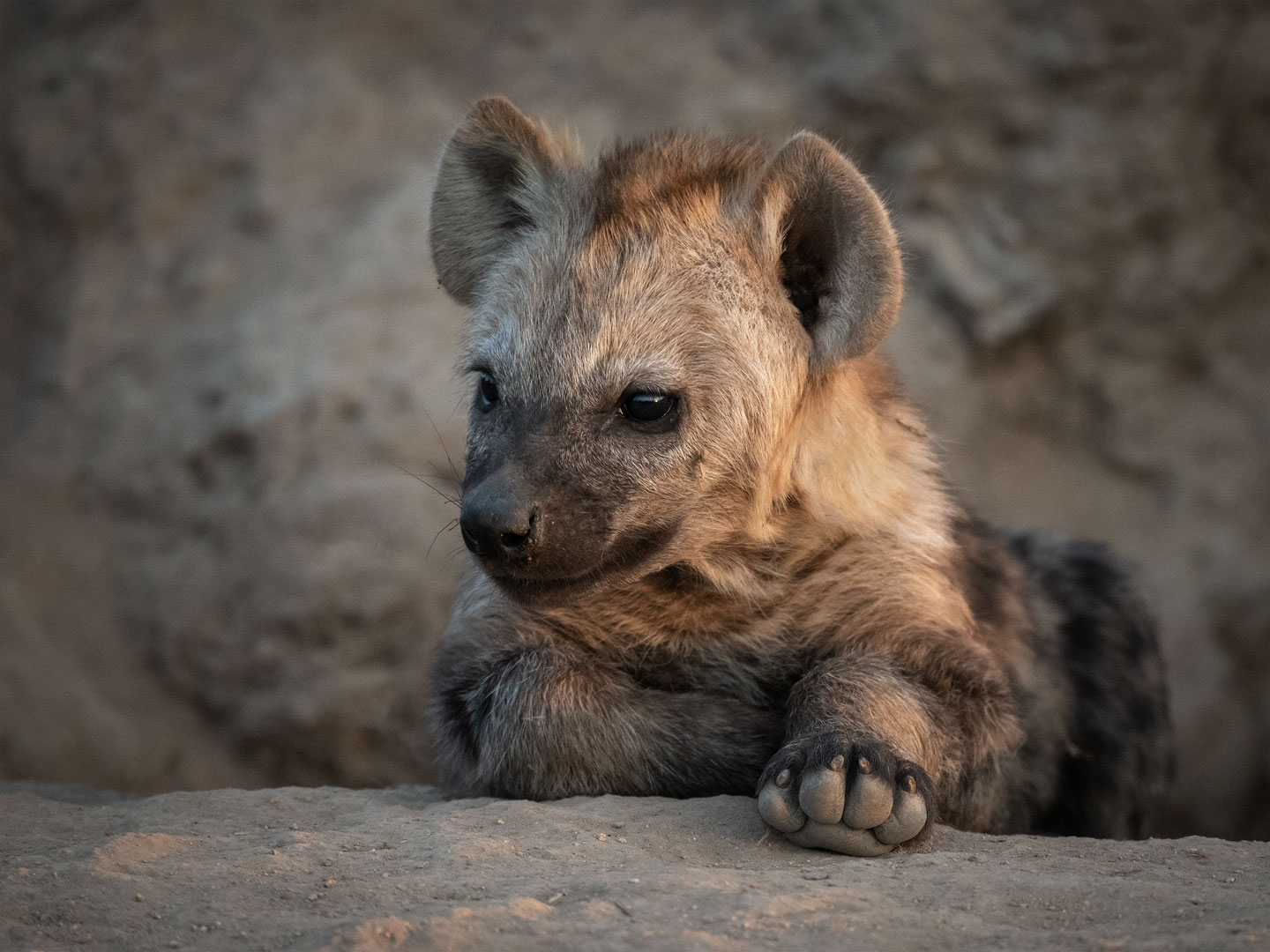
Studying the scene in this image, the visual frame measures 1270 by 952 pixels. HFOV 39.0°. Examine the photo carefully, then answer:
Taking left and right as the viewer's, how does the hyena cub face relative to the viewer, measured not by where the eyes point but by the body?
facing the viewer and to the left of the viewer
